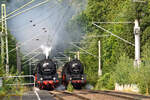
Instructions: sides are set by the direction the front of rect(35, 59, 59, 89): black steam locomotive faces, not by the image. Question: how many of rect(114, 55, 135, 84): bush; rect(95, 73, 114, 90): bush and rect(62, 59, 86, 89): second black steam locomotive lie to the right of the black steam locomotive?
0

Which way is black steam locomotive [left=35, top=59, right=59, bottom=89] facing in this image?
toward the camera

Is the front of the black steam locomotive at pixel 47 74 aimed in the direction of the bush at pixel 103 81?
no

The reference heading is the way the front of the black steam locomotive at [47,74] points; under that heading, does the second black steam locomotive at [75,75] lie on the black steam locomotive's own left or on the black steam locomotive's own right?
on the black steam locomotive's own left

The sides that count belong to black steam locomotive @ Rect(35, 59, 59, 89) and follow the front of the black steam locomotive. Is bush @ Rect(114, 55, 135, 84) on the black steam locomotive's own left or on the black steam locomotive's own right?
on the black steam locomotive's own left
